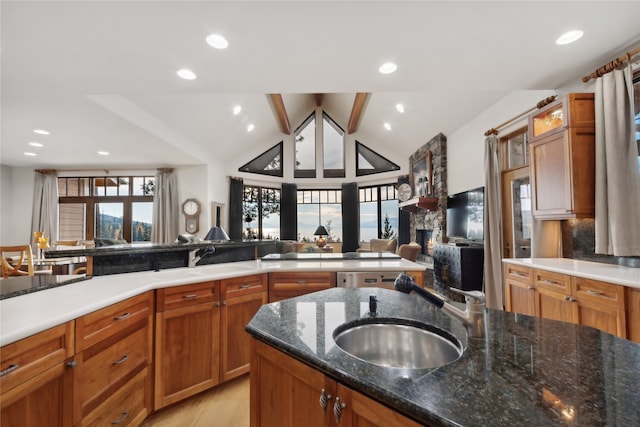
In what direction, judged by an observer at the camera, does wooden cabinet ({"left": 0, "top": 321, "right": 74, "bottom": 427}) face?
facing the viewer and to the right of the viewer

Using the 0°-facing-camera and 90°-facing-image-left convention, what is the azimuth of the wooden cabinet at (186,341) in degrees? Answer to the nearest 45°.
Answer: approximately 315°

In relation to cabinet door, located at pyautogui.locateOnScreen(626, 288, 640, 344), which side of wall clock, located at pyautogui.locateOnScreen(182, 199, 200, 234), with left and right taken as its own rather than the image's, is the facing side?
front

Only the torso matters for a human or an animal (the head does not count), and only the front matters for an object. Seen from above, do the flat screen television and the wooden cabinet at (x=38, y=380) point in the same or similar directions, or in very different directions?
very different directions

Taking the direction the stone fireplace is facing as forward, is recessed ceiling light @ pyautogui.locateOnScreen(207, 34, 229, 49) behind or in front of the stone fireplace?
in front

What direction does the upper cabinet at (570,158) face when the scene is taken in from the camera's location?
facing the viewer and to the left of the viewer

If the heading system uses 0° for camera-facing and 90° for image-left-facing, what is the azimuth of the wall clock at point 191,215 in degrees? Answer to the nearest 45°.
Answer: approximately 0°

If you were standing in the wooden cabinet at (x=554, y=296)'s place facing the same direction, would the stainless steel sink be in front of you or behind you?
in front

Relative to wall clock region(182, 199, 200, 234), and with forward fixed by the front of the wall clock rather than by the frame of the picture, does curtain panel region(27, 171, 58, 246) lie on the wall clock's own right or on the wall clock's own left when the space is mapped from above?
on the wall clock's own right

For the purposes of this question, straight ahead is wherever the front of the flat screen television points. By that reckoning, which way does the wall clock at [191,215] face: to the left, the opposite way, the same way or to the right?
to the left

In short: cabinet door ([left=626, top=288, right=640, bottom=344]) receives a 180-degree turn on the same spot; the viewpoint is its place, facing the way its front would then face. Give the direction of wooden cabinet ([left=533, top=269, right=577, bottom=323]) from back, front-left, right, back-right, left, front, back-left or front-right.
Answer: left
